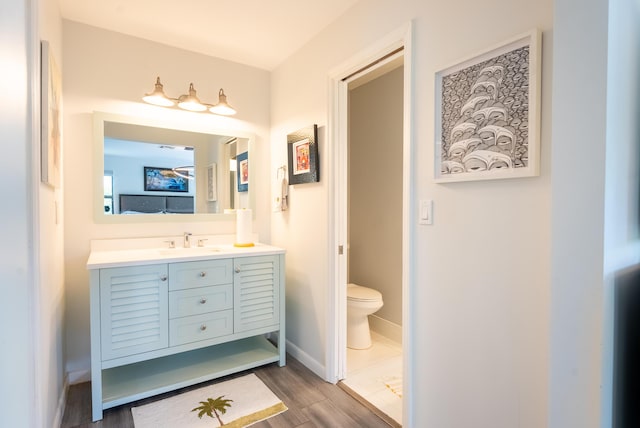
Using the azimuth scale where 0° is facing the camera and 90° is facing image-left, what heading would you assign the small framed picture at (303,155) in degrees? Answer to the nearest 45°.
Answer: approximately 45°

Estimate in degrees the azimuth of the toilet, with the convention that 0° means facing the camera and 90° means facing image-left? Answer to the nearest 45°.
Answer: approximately 315°

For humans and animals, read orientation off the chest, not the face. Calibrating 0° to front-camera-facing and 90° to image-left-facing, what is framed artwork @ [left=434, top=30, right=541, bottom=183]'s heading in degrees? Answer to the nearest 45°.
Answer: approximately 45°

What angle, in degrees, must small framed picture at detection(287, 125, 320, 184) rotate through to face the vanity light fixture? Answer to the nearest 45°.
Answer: approximately 45° to its right
